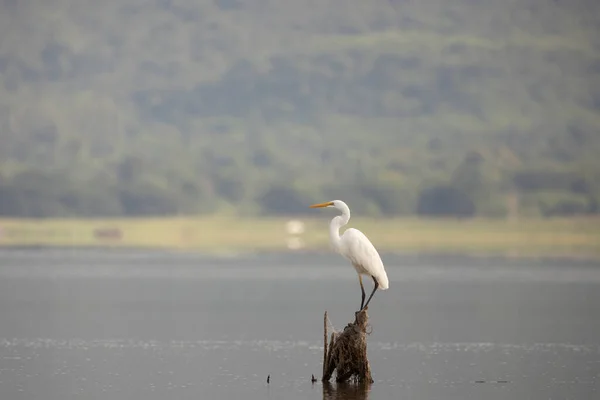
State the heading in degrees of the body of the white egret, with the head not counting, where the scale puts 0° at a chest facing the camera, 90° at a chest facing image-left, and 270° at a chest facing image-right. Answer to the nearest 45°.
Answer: approximately 90°
